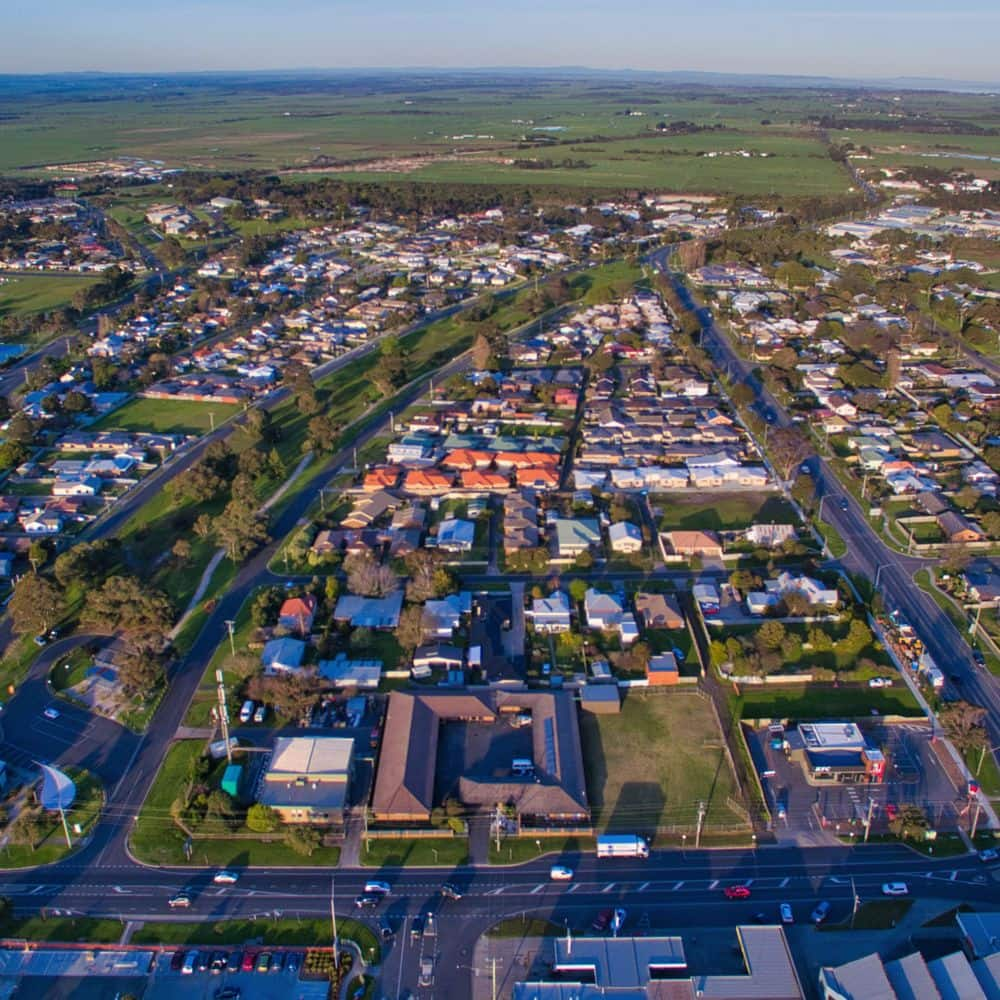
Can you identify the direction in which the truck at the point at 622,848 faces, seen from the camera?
facing to the right of the viewer

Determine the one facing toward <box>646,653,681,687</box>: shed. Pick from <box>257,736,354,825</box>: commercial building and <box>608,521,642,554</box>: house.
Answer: <box>608,521,642,554</box>: house

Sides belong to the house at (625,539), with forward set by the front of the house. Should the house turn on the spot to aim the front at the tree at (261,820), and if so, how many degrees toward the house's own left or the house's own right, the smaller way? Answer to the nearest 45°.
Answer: approximately 45° to the house's own right

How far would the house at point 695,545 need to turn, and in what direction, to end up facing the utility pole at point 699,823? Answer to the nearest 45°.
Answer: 0° — it already faces it

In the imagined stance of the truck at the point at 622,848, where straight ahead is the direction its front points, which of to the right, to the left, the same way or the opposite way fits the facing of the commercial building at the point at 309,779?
to the right

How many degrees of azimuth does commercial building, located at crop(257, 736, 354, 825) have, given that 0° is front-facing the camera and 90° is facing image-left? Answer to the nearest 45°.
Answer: approximately 0°

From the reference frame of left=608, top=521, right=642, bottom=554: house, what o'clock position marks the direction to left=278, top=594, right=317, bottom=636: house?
left=278, top=594, right=317, bottom=636: house is roughly at 2 o'clock from left=608, top=521, right=642, bottom=554: house.

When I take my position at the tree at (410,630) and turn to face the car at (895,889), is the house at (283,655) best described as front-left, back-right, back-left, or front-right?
back-right

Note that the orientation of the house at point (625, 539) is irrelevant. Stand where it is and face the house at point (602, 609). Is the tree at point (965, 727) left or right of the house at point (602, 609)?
left

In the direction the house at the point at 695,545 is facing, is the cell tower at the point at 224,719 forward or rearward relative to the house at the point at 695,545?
forward

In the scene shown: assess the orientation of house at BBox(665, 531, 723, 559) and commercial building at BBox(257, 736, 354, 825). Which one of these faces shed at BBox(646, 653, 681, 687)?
house at BBox(665, 531, 723, 559)

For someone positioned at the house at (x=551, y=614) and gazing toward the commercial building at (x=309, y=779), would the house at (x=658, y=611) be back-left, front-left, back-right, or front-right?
back-left

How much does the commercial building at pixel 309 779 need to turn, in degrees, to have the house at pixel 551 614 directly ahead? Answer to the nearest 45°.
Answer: approximately 135° to its left

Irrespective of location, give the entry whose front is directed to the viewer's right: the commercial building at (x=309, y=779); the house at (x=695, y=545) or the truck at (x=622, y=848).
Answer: the truck

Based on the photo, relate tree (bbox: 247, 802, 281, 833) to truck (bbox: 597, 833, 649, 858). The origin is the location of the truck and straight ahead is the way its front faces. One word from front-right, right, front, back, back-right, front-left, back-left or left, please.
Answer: back
